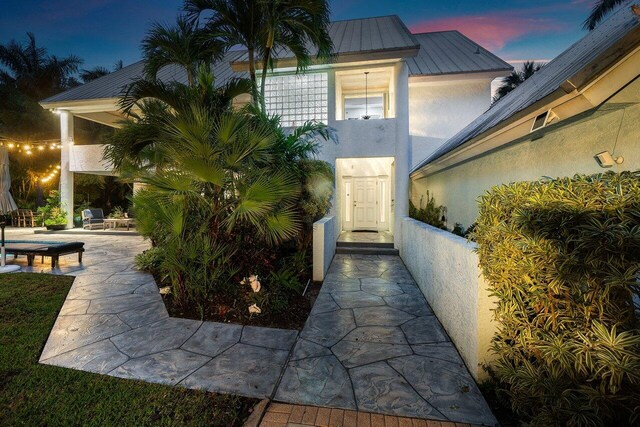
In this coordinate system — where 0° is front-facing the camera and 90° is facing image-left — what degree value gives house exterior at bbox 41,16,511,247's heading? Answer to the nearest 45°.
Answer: approximately 0°

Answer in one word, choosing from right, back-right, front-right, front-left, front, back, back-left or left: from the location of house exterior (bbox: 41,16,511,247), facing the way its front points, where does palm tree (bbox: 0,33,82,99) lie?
back-right

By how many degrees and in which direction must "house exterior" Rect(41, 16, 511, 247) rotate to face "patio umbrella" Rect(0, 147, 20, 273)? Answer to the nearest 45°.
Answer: approximately 90° to its right

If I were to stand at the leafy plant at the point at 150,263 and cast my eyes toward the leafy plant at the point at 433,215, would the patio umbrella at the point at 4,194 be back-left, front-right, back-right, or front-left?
back-left

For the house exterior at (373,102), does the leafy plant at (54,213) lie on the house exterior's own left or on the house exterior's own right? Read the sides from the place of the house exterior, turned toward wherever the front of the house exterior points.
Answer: on the house exterior's own right

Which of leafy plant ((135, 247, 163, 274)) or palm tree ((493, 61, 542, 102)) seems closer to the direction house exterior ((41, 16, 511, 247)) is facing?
the leafy plant

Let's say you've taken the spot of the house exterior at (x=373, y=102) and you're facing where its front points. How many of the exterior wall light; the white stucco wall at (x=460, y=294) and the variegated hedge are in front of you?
3

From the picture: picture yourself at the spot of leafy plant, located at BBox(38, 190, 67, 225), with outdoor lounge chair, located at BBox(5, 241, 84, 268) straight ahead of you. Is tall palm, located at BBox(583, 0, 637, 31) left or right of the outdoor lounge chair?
left

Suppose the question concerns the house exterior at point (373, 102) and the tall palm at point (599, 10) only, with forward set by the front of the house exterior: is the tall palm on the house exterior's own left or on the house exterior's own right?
on the house exterior's own left
